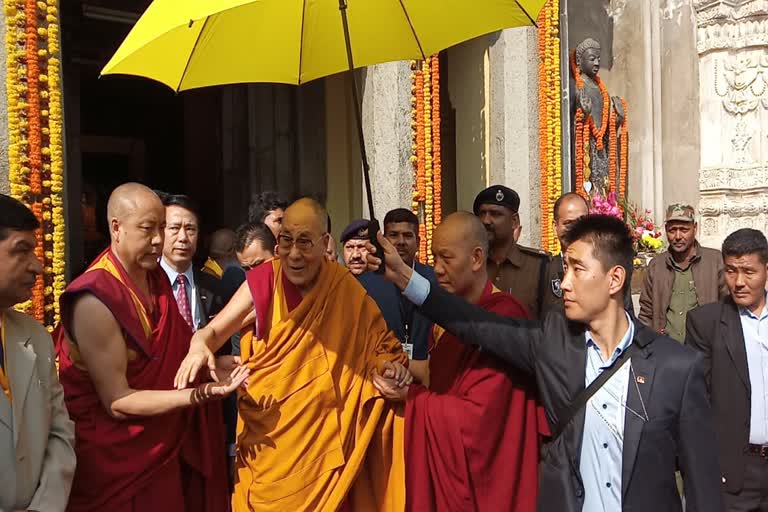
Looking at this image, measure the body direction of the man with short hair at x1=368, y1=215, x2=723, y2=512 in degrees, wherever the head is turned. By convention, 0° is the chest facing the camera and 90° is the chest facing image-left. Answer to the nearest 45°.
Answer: approximately 45°

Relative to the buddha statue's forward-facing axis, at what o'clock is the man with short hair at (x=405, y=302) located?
The man with short hair is roughly at 2 o'clock from the buddha statue.

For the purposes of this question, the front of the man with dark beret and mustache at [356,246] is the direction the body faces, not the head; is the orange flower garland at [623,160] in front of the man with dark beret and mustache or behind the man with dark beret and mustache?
behind

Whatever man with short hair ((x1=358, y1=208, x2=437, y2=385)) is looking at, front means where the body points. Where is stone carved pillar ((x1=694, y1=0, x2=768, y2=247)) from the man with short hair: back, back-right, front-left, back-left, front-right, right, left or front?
back-left

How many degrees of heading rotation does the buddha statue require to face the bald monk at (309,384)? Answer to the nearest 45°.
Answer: approximately 45° to its right

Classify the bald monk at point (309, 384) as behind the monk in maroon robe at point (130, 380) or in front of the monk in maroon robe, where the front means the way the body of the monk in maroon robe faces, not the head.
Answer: in front

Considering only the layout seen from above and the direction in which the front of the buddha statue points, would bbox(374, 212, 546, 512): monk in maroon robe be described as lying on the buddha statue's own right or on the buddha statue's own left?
on the buddha statue's own right

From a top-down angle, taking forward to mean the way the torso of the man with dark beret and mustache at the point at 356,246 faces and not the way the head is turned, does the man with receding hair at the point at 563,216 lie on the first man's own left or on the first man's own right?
on the first man's own left

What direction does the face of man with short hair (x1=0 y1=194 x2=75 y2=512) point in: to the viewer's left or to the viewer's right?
to the viewer's right

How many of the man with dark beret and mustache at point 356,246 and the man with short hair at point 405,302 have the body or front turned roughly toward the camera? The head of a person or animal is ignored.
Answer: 2

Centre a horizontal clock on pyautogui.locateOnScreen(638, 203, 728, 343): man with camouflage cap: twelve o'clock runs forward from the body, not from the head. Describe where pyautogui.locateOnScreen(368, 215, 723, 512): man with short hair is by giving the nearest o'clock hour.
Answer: pyautogui.locateOnScreen(368, 215, 723, 512): man with short hair is roughly at 12 o'clock from pyautogui.locateOnScreen(638, 203, 728, 343): man with camouflage cap.
